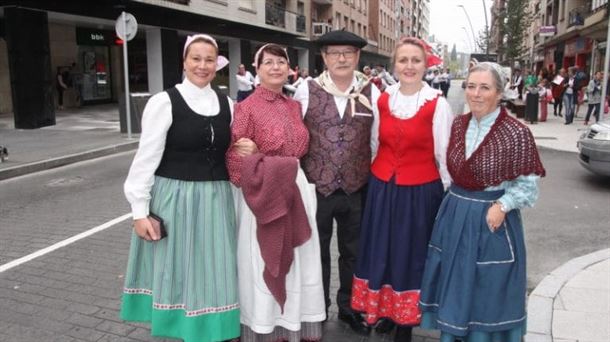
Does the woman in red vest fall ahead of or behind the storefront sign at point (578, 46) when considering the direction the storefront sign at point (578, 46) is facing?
ahead

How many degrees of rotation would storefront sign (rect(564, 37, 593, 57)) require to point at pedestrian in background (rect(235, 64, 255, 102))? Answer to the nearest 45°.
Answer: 0° — it already faces them

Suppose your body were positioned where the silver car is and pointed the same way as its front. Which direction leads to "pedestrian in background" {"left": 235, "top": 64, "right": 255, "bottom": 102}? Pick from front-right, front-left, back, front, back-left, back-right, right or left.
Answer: right

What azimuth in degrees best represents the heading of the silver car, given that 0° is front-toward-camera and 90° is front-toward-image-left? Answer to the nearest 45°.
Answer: approximately 45°

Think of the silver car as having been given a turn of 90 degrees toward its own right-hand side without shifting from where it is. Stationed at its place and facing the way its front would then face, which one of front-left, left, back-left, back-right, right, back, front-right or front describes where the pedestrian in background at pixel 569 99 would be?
front-right

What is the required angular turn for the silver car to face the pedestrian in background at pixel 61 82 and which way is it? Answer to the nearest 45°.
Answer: approximately 45° to its right

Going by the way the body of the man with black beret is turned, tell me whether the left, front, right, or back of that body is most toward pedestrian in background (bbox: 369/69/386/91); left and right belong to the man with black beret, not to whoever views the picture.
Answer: back

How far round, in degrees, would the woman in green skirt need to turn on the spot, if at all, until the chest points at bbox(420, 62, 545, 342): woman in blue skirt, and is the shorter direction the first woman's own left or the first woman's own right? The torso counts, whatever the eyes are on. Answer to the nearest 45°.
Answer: approximately 45° to the first woman's own left

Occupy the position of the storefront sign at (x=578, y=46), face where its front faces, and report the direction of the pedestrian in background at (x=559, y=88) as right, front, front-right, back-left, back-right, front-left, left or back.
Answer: front-left

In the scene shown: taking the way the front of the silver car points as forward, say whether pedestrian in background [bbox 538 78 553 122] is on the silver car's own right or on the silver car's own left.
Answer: on the silver car's own right

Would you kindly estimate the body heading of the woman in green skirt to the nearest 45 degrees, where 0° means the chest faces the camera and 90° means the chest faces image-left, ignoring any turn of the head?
approximately 315°
